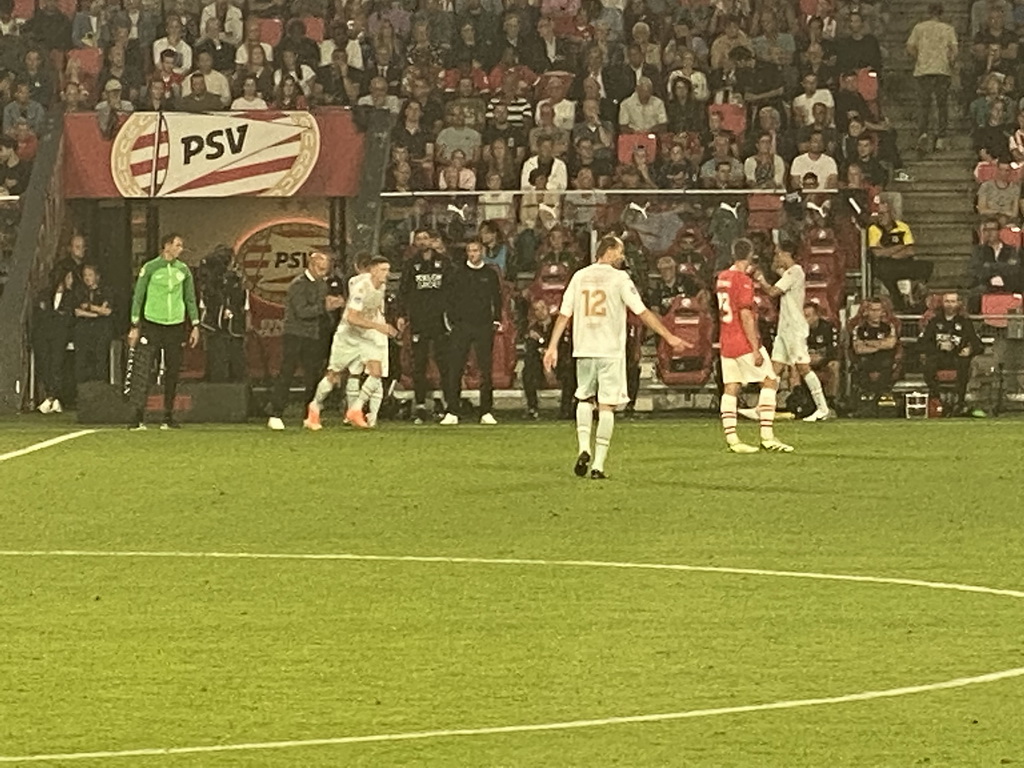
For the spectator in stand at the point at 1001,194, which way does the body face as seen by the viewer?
toward the camera

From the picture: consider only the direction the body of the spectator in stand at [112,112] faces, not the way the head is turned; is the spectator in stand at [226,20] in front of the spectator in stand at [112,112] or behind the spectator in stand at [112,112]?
behind

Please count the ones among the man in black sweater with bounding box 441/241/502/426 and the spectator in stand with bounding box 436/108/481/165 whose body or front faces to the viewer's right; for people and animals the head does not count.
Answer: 0

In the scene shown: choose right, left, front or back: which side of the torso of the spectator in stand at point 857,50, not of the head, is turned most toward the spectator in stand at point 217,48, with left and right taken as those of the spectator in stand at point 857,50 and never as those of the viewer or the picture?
right

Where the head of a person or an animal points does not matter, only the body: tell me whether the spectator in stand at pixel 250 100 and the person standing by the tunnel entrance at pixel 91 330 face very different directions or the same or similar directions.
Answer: same or similar directions

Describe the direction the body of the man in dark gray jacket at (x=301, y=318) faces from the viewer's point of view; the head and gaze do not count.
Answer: to the viewer's right

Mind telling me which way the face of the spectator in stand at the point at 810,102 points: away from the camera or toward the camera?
toward the camera

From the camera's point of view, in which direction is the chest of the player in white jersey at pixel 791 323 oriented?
to the viewer's left

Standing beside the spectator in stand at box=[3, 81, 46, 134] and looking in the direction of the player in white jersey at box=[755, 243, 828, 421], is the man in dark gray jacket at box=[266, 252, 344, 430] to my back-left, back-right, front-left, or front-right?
front-right

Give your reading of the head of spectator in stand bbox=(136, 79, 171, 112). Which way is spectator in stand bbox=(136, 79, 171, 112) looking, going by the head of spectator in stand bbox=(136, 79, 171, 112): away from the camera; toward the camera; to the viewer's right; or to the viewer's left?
toward the camera

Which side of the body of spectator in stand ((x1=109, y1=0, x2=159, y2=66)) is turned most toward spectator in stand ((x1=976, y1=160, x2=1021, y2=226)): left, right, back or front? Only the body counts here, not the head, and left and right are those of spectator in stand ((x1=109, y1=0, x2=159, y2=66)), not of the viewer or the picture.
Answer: left

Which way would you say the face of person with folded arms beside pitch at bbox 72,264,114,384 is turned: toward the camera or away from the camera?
toward the camera

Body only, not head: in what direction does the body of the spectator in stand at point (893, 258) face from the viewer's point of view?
toward the camera

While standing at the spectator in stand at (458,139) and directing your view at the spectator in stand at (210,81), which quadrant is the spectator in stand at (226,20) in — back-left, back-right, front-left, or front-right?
front-right

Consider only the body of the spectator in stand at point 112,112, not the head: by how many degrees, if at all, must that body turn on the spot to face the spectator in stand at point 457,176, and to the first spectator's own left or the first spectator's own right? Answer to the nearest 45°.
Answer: approximately 90° to the first spectator's own left
